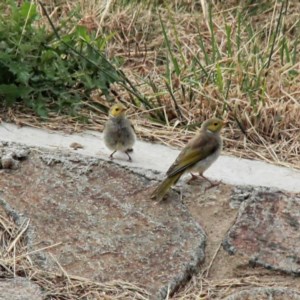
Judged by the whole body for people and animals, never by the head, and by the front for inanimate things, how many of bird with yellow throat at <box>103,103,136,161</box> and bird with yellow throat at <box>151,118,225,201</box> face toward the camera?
1

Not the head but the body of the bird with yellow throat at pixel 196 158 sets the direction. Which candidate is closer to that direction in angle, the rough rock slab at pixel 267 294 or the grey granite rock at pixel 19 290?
the rough rock slab

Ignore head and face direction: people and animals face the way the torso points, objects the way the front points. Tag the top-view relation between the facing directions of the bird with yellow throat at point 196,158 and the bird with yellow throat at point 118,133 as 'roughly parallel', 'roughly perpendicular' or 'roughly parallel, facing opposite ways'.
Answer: roughly perpendicular

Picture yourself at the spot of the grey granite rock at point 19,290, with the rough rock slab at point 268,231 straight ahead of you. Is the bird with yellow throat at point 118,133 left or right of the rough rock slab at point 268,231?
left

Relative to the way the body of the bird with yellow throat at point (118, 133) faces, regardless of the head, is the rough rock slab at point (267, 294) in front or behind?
in front

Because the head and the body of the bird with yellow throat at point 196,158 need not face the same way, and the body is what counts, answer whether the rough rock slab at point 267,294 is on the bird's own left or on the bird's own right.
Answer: on the bird's own right

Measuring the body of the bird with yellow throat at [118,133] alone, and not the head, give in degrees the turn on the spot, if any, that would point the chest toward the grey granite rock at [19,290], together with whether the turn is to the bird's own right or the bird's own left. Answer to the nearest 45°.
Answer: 0° — it already faces it

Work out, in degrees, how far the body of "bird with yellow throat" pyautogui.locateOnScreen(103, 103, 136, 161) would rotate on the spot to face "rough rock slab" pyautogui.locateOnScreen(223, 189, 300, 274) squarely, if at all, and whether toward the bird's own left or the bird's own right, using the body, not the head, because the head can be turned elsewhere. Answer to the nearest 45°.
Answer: approximately 45° to the bird's own left

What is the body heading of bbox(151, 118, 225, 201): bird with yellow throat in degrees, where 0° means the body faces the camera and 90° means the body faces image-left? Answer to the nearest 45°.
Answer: approximately 270°

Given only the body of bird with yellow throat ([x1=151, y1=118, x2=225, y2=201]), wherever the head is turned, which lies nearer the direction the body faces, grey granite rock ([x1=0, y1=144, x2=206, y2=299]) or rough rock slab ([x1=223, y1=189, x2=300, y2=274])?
the rough rock slab
